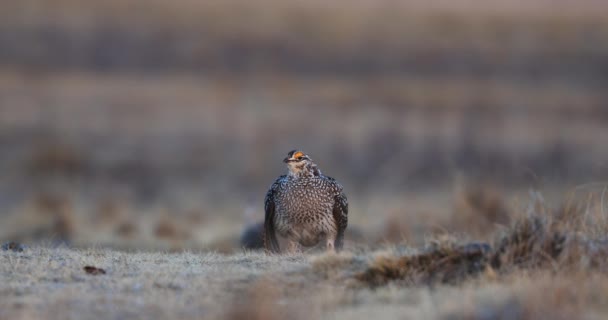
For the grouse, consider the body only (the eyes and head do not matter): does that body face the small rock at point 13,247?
no

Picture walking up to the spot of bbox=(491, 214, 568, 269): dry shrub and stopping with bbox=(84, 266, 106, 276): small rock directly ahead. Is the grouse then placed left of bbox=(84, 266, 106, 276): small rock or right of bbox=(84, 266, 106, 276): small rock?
right

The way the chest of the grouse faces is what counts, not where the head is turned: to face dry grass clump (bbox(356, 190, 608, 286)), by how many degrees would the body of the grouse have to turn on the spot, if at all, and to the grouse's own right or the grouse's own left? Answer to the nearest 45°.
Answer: approximately 45° to the grouse's own left

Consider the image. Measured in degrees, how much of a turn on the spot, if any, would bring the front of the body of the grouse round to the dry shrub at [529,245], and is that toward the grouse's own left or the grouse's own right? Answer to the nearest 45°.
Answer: approximately 45° to the grouse's own left

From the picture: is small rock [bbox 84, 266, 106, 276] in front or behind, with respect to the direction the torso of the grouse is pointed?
in front

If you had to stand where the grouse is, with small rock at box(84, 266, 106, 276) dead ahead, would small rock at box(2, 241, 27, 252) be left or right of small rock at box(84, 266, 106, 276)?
right

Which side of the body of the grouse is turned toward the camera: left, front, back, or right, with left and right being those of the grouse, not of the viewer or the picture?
front

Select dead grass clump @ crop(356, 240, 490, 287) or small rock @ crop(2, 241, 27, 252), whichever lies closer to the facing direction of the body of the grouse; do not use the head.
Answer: the dead grass clump

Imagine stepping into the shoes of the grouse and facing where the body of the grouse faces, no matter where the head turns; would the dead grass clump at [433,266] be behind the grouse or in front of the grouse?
in front

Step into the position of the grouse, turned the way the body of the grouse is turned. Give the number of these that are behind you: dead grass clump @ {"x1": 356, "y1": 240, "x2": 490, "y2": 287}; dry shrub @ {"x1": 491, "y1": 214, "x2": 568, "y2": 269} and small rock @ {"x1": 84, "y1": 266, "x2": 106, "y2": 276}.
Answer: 0
